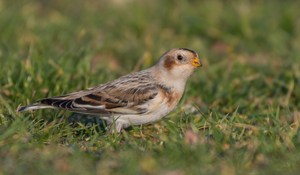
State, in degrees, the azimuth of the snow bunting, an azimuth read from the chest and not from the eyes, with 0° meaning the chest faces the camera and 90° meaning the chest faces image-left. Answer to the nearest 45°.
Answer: approximately 270°
